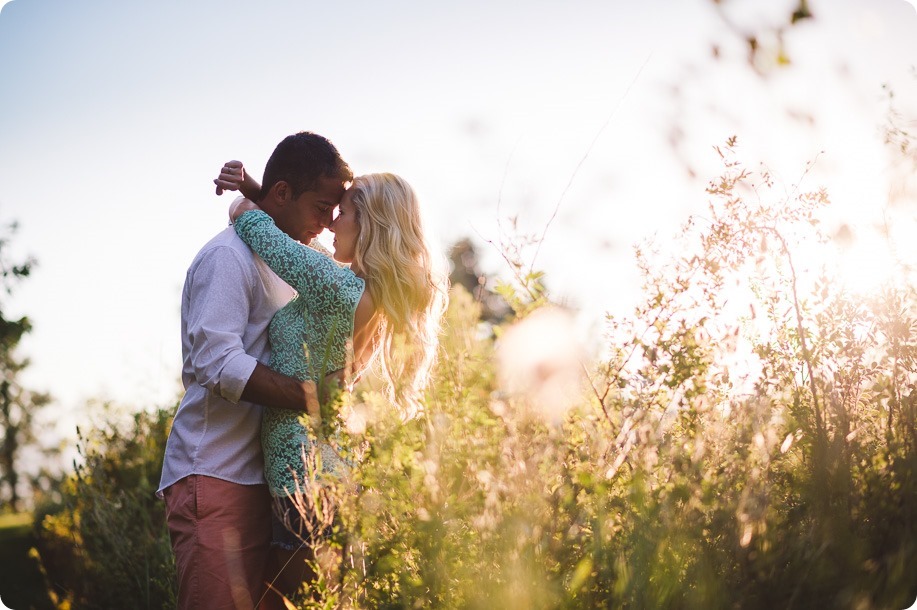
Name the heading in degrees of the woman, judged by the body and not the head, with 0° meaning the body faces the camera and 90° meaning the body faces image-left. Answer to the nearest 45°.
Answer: approximately 90°

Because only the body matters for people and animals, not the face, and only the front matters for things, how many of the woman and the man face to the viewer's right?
1

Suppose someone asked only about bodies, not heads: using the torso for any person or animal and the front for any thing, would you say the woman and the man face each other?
yes

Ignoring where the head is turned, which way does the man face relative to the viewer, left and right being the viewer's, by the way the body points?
facing to the right of the viewer

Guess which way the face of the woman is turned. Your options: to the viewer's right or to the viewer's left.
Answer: to the viewer's left

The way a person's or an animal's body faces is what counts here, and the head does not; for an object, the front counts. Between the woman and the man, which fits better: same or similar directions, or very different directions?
very different directions
